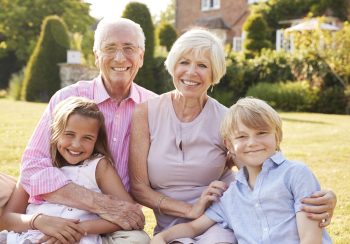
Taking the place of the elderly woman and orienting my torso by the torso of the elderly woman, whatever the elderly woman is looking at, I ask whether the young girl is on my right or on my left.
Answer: on my right

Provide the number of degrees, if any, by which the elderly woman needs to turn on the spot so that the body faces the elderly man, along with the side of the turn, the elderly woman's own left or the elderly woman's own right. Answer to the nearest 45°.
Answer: approximately 90° to the elderly woman's own right

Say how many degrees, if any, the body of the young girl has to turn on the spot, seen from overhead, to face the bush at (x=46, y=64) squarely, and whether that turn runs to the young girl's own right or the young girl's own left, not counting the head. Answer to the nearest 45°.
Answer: approximately 135° to the young girl's own right

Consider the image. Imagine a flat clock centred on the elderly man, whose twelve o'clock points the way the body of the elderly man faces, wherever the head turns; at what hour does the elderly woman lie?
The elderly woman is roughly at 10 o'clock from the elderly man.

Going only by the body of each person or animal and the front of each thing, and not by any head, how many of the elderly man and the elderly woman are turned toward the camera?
2

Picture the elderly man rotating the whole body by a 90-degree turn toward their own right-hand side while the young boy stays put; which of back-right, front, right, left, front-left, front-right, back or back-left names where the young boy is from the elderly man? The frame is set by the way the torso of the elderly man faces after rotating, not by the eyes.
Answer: back-left

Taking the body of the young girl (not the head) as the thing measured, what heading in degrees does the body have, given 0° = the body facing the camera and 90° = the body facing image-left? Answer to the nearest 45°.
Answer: approximately 45°

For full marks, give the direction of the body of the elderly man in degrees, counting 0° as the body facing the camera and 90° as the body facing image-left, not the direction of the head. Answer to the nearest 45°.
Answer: approximately 0°

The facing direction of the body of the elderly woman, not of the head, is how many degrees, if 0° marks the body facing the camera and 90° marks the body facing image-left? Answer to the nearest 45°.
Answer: approximately 0°

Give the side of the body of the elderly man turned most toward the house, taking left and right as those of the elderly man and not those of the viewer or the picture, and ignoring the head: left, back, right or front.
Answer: back

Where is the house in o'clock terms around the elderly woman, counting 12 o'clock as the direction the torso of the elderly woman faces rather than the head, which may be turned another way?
The house is roughly at 6 o'clock from the elderly woman.

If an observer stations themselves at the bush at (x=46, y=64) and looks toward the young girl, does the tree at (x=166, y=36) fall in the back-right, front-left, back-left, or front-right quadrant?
back-left

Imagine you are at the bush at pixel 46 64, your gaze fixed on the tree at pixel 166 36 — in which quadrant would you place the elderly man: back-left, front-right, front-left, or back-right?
back-right
